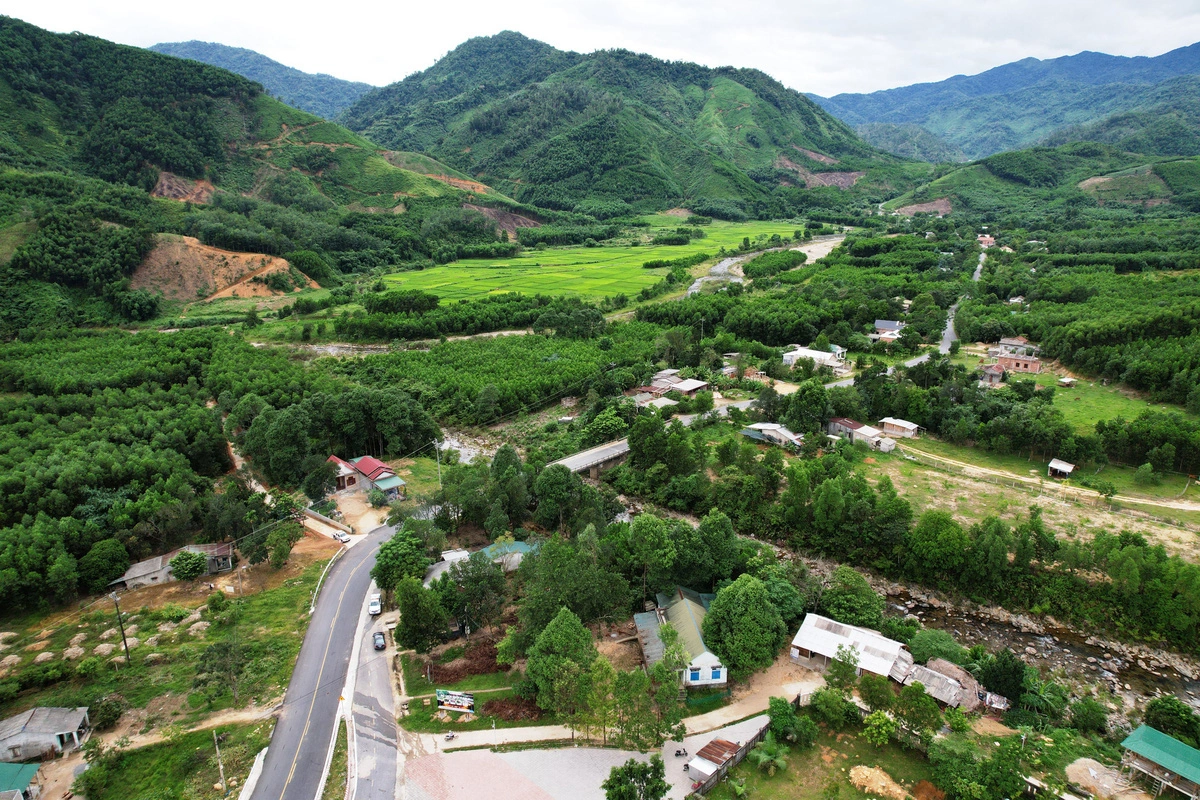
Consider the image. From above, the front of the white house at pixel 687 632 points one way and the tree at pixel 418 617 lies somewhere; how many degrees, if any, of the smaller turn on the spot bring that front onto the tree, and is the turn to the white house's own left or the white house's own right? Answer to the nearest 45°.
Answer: approximately 90° to the white house's own right

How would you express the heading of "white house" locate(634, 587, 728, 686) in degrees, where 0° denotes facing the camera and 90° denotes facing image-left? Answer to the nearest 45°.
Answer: approximately 0°

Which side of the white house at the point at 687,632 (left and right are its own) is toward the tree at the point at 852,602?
left

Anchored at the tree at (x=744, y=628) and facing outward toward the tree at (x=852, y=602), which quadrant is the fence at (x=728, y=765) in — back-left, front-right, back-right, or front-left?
back-right

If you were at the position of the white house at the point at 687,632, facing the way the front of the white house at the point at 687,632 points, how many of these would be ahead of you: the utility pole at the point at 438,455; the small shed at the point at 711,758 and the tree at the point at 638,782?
2

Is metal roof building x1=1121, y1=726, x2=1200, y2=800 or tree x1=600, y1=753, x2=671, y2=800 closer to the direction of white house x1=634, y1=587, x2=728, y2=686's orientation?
the tree

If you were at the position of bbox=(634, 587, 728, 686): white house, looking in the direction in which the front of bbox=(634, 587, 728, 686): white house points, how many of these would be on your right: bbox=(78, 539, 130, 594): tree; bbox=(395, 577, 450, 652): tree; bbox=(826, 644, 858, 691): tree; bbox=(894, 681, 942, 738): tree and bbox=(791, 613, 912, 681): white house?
2

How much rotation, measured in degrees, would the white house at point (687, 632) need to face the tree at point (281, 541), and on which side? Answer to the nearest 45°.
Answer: approximately 90° to its right

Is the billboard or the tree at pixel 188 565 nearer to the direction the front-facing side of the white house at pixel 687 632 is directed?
the billboard

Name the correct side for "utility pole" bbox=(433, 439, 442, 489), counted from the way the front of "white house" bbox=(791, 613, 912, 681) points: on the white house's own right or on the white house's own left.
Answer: on the white house's own right

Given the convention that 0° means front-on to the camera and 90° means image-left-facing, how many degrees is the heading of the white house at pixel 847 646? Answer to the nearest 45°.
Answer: approximately 45°

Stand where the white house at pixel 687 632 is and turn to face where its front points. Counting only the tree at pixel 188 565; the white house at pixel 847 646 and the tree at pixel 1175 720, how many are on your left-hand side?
2
